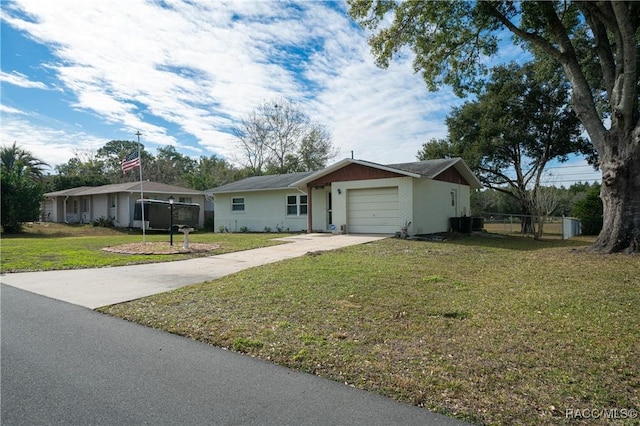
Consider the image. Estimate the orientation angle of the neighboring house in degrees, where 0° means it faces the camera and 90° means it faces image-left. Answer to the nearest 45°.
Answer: approximately 45°

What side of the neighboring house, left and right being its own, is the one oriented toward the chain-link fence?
left

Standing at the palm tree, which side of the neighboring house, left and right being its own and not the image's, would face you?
right

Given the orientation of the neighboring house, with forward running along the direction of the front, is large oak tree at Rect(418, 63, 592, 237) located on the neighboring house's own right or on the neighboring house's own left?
on the neighboring house's own left

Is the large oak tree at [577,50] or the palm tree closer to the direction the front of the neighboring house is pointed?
the large oak tree
